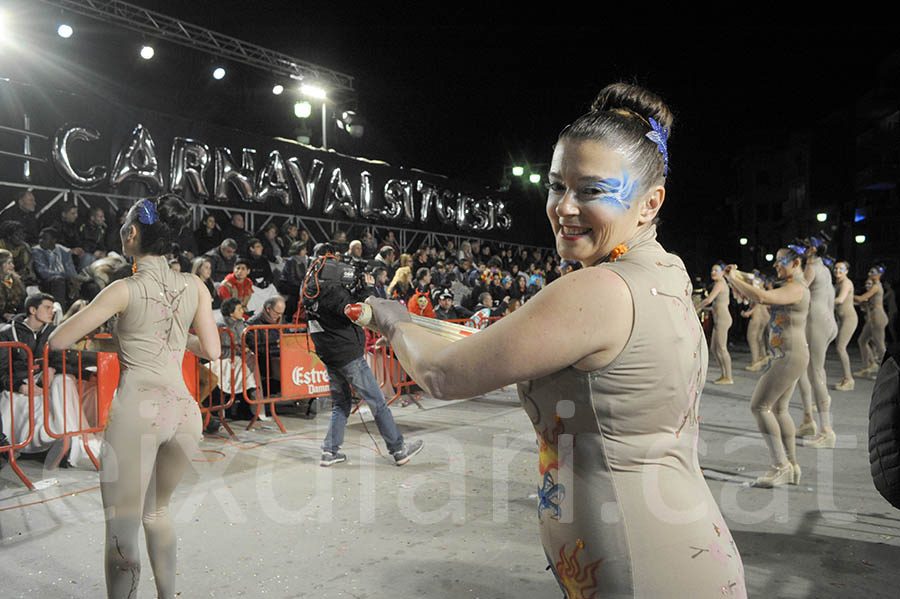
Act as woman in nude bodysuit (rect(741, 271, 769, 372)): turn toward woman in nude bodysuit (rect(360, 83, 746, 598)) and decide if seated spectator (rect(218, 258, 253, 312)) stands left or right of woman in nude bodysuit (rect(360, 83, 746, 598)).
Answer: right

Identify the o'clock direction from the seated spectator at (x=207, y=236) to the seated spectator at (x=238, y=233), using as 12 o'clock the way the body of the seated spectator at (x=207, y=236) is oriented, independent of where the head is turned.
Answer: the seated spectator at (x=238, y=233) is roughly at 10 o'clock from the seated spectator at (x=207, y=236).

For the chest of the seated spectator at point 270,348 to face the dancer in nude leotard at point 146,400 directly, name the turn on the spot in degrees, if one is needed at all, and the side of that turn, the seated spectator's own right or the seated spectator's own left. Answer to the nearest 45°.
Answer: approximately 45° to the seated spectator's own right

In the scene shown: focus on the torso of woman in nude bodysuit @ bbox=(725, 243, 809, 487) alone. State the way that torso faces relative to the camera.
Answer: to the viewer's left

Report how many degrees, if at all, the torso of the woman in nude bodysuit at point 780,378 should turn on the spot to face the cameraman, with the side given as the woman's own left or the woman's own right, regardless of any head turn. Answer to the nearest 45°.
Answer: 0° — they already face them

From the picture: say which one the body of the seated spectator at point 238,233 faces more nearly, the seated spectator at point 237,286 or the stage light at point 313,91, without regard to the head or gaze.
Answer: the seated spectator

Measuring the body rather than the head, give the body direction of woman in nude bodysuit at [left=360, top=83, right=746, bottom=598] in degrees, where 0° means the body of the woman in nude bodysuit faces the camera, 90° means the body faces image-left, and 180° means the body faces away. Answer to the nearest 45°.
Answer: approximately 90°

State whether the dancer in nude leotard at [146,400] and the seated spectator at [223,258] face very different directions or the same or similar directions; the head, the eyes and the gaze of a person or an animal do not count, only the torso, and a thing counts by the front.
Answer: very different directions

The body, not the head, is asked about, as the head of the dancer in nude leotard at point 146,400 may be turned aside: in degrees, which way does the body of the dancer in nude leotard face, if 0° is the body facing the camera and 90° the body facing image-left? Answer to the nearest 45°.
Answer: approximately 135°

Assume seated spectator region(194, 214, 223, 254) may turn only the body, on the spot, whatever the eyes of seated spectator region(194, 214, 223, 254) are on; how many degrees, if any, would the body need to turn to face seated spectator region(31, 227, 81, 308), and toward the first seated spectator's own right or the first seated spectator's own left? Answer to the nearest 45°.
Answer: approximately 90° to the first seated spectator's own right

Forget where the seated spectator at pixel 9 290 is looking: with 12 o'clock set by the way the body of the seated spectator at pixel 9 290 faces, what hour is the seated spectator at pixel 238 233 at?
the seated spectator at pixel 238 233 is roughly at 9 o'clock from the seated spectator at pixel 9 290.
